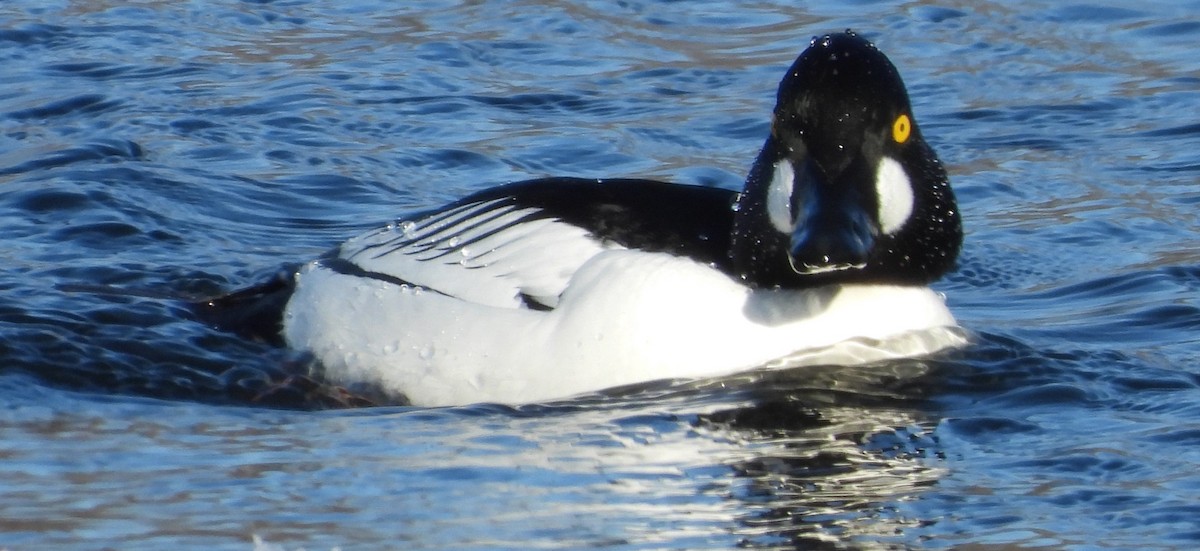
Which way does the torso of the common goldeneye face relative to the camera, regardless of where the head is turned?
to the viewer's right
